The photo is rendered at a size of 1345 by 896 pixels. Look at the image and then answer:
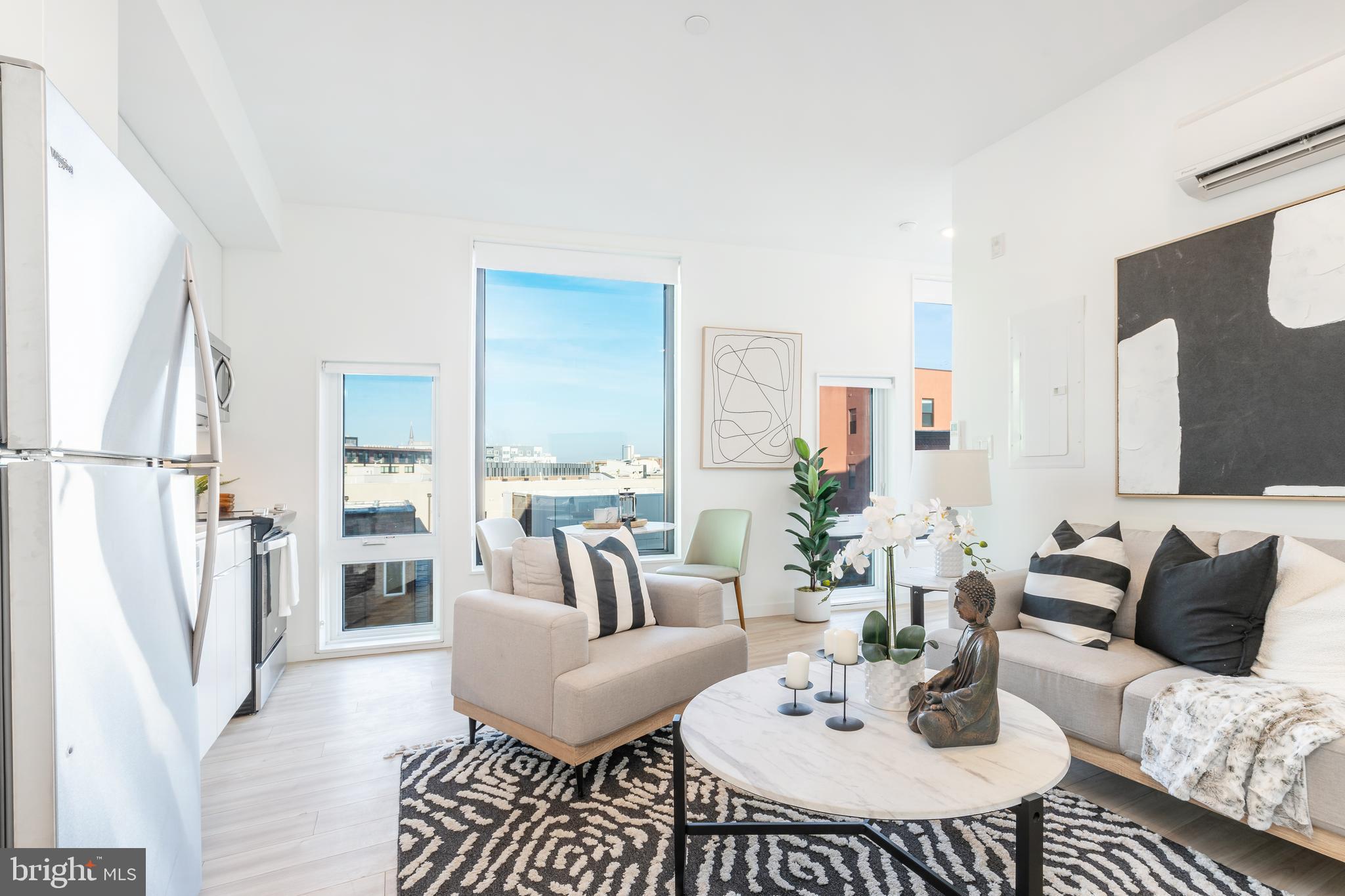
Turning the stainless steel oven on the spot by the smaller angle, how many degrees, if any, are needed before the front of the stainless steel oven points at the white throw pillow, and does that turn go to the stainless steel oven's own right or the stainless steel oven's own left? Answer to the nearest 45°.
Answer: approximately 45° to the stainless steel oven's own right

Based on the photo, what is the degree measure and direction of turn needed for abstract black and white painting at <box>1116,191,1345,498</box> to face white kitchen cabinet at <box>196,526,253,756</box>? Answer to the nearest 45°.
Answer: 0° — it already faces it

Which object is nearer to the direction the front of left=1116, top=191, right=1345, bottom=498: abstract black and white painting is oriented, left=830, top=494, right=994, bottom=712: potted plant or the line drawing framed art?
the potted plant

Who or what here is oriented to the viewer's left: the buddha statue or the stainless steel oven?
the buddha statue

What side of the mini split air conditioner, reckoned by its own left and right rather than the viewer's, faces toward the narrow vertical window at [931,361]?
right

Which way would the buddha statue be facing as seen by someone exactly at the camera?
facing to the left of the viewer

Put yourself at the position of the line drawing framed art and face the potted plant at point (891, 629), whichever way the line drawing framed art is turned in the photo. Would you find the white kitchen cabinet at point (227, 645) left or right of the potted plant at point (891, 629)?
right

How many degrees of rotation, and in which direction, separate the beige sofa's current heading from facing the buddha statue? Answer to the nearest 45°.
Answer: approximately 45° to its left
